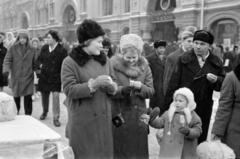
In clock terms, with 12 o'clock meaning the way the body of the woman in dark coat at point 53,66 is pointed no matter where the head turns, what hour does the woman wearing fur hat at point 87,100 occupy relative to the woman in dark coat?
The woman wearing fur hat is roughly at 12 o'clock from the woman in dark coat.

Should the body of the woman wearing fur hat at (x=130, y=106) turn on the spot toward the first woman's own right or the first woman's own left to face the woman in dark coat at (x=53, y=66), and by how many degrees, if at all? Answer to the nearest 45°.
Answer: approximately 135° to the first woman's own right

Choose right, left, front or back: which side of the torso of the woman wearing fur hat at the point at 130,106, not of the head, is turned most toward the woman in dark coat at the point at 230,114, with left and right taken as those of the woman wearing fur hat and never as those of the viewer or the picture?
left

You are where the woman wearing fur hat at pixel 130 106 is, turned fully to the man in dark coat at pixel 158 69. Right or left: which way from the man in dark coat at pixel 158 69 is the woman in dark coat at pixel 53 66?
left

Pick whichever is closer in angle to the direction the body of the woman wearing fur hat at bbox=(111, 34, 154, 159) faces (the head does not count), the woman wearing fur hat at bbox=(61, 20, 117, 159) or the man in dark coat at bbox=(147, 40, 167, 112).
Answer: the woman wearing fur hat

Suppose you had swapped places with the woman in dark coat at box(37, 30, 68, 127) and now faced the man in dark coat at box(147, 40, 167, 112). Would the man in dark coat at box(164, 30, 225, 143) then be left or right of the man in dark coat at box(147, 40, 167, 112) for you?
right

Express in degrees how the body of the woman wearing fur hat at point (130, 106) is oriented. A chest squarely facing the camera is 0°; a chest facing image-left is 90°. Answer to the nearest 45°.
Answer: approximately 0°

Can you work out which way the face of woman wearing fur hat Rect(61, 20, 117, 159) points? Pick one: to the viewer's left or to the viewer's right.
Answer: to the viewer's right
